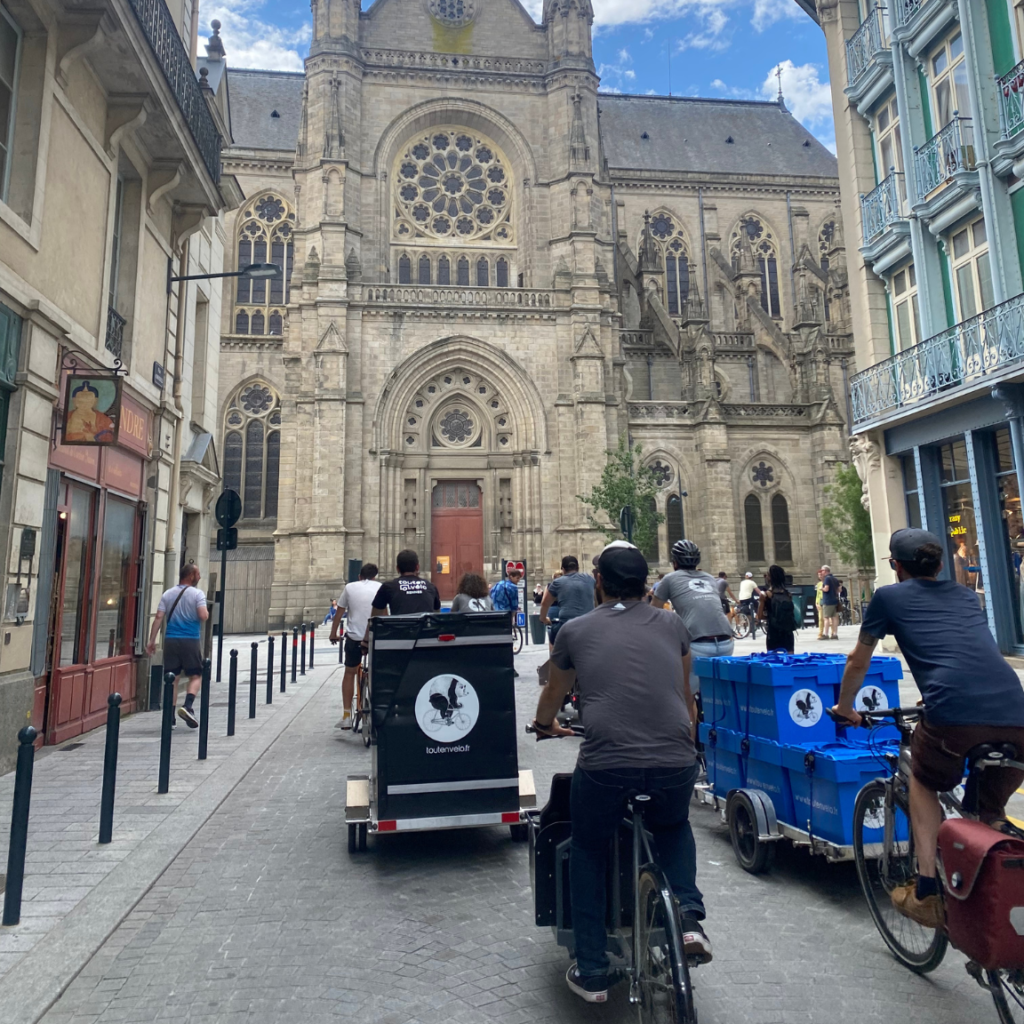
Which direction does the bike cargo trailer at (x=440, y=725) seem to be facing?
away from the camera

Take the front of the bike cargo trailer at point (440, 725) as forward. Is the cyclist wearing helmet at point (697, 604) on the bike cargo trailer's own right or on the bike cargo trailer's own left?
on the bike cargo trailer's own right

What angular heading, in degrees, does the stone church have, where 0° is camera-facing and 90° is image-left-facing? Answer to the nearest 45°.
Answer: approximately 0°

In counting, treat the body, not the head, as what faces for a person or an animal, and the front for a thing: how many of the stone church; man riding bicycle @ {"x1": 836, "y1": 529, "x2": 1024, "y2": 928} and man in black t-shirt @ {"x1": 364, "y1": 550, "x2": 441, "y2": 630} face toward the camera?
1

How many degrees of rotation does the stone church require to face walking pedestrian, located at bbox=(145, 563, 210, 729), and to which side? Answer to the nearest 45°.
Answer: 0° — it already faces them

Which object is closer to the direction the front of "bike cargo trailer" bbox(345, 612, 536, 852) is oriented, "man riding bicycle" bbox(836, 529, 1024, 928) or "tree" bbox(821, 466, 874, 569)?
the tree

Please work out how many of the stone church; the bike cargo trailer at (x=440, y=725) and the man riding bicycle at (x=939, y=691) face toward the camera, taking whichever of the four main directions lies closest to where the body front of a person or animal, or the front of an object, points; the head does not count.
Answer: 1

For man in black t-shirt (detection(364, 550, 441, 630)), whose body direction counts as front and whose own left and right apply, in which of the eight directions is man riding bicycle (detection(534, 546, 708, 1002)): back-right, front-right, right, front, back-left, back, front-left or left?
back

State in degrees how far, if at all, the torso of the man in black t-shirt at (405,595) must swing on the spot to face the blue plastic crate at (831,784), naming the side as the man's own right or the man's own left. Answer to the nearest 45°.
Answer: approximately 135° to the man's own right

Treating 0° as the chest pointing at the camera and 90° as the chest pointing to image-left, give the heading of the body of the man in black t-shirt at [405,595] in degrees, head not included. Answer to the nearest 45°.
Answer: approximately 180°

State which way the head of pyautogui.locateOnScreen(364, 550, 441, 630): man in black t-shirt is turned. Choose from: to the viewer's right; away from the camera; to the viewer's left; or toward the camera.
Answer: away from the camera

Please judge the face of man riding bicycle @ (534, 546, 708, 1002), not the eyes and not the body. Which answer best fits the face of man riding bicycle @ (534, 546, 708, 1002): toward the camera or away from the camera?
away from the camera

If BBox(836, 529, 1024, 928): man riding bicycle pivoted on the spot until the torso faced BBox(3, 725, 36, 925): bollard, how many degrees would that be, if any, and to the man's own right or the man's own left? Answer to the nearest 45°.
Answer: approximately 45° to the man's own left

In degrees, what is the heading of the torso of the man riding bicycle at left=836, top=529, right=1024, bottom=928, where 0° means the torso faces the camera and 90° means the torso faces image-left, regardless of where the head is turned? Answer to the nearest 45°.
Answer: approximately 135°

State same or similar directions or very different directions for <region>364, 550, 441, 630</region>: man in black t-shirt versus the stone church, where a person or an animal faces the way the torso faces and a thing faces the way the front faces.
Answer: very different directions

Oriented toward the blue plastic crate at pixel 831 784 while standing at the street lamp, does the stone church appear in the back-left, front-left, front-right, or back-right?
back-left

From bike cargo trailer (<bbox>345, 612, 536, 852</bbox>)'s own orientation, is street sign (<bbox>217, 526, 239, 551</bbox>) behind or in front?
in front
